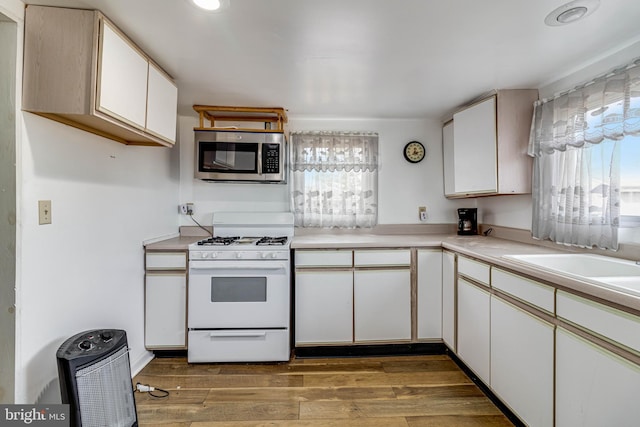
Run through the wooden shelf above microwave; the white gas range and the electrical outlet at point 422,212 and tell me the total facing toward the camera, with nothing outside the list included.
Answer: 3

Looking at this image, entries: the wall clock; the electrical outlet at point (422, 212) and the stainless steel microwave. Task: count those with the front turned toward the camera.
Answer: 3

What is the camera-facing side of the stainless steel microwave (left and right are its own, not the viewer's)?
front

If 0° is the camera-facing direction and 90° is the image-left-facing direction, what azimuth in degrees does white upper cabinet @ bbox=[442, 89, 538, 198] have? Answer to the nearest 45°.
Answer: approximately 45°

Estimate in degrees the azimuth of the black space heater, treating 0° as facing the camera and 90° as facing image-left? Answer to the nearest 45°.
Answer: approximately 315°

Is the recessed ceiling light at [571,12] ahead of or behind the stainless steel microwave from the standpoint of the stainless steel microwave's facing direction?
ahead

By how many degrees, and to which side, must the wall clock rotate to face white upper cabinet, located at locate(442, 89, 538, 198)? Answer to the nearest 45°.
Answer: approximately 45° to its left

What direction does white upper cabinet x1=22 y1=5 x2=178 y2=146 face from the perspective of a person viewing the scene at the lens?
facing the viewer and to the right of the viewer

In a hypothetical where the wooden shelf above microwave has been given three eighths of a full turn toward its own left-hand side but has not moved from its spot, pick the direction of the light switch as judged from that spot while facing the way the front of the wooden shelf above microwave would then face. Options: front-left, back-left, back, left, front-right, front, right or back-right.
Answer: back

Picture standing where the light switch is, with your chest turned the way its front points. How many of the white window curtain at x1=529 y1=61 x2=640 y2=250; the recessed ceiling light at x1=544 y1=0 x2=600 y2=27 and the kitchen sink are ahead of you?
3

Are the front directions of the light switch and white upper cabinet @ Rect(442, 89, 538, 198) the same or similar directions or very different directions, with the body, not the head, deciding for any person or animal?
very different directions

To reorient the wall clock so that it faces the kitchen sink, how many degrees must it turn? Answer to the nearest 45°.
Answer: approximately 45° to its left

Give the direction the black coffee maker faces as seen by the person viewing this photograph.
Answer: facing the viewer

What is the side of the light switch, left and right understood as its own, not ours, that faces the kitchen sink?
front

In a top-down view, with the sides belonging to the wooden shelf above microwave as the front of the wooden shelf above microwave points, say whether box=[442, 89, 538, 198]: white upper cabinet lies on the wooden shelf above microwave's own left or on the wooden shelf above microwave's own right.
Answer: on the wooden shelf above microwave's own left
